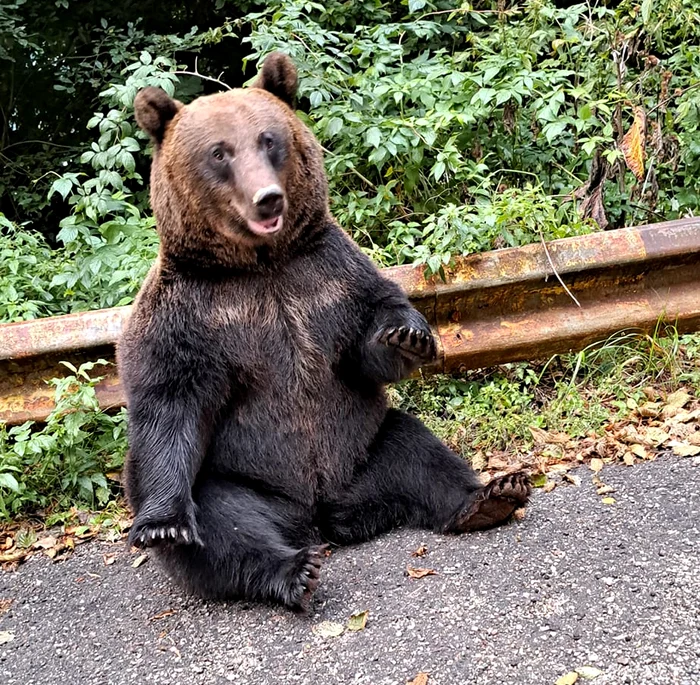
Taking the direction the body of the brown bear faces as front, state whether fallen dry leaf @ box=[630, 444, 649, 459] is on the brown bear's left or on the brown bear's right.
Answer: on the brown bear's left

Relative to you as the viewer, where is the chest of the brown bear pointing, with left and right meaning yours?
facing the viewer and to the right of the viewer

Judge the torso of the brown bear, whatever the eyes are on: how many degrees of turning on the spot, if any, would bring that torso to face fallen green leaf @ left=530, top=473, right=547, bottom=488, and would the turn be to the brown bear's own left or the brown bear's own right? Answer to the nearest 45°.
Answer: approximately 45° to the brown bear's own left

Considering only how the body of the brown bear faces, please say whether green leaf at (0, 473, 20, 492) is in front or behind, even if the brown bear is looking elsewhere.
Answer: behind

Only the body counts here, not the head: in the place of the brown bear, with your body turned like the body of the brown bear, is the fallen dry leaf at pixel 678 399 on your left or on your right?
on your left

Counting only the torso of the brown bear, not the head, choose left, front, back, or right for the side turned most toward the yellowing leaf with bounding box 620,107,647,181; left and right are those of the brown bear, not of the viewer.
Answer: left

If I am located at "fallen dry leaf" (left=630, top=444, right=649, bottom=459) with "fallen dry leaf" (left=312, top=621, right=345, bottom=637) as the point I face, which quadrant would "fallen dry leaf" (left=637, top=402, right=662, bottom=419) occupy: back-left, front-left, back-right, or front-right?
back-right

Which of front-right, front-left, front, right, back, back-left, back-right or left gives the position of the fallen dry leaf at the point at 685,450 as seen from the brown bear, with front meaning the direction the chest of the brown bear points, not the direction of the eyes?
front-left

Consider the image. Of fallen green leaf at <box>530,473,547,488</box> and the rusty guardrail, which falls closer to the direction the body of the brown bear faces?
the fallen green leaf

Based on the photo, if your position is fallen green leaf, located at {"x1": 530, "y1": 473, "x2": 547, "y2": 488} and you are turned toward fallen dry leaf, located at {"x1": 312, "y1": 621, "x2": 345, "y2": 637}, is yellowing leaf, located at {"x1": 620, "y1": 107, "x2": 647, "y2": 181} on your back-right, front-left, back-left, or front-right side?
back-right
